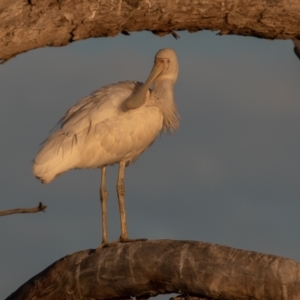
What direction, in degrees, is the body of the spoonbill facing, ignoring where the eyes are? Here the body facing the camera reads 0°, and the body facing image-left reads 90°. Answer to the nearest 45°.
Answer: approximately 270°
